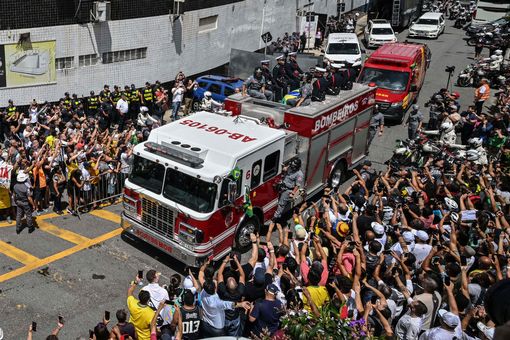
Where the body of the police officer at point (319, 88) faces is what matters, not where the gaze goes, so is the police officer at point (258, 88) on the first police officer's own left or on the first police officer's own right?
on the first police officer's own right

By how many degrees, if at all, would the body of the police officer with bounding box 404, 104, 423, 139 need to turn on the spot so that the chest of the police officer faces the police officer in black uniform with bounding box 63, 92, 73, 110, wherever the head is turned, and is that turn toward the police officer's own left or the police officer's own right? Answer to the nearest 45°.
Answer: approximately 45° to the police officer's own right

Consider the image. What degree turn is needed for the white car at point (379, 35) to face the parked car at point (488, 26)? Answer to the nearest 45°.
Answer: approximately 135° to its left

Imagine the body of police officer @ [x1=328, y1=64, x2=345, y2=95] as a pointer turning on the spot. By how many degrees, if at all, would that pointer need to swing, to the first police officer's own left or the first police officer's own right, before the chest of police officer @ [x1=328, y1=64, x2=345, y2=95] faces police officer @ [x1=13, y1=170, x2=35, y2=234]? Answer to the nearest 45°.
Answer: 0° — they already face them
